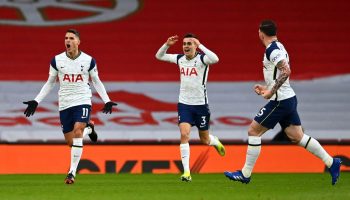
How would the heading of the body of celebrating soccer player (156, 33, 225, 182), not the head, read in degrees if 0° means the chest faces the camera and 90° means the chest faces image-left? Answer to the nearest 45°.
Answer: approximately 45°

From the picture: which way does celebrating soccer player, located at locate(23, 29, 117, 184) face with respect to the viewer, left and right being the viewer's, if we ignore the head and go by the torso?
facing the viewer

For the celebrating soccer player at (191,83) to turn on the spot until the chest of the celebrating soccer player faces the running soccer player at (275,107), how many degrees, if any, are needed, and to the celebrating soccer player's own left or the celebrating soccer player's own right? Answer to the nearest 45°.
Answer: approximately 90° to the celebrating soccer player's own left

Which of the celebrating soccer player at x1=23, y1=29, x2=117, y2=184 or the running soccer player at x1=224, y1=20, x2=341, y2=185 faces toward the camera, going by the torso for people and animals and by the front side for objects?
the celebrating soccer player

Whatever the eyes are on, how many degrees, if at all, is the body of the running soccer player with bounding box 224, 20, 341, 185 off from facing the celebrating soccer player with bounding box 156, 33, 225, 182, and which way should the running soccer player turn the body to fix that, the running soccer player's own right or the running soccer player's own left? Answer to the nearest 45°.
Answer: approximately 45° to the running soccer player's own right

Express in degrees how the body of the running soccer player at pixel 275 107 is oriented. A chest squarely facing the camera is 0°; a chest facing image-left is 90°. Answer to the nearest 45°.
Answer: approximately 90°

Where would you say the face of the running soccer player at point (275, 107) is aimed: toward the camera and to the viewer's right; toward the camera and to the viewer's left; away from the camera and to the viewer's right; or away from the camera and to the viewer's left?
away from the camera and to the viewer's left

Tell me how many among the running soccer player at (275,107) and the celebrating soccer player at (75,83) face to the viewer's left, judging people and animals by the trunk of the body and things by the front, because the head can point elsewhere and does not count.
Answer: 1
